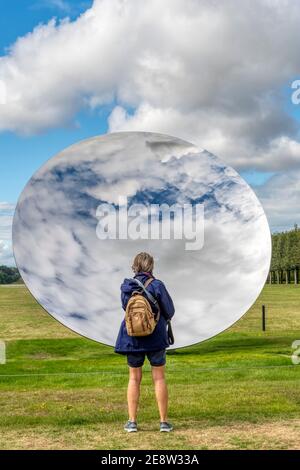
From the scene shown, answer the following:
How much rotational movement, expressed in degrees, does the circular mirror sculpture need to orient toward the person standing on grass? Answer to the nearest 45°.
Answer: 0° — it already faces them

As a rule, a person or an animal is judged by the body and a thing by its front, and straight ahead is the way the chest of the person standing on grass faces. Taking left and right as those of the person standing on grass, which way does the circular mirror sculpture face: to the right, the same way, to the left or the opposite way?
the opposite way

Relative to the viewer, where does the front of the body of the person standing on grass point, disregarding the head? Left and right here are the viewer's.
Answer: facing away from the viewer

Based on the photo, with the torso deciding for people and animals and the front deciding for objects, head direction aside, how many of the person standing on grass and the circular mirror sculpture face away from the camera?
1

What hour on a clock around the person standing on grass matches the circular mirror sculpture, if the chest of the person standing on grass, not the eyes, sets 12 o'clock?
The circular mirror sculpture is roughly at 12 o'clock from the person standing on grass.

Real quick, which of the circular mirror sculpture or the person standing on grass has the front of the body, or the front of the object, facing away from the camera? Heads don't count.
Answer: the person standing on grass

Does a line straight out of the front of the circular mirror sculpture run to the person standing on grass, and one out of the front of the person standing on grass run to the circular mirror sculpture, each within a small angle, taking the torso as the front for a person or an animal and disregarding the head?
yes

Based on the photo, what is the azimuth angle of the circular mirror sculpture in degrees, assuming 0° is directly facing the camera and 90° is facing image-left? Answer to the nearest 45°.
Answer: approximately 0°

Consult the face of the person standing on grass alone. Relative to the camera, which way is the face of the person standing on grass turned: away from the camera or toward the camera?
away from the camera
